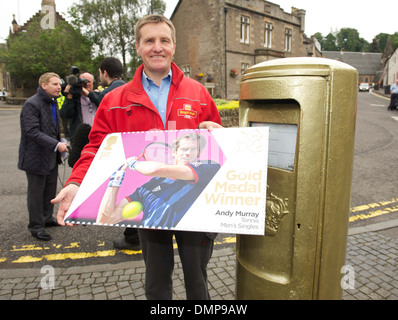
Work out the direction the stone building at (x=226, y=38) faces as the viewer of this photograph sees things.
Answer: facing the viewer and to the right of the viewer

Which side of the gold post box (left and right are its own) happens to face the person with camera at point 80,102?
right

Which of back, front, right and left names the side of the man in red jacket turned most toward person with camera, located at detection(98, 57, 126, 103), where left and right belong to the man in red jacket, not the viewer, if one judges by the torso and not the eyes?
back

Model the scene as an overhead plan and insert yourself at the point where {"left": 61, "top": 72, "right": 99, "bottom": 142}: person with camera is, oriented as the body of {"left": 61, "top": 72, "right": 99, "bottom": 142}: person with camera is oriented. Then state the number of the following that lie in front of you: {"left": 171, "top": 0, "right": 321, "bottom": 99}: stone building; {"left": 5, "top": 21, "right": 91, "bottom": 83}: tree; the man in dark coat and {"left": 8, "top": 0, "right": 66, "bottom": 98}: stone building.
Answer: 1

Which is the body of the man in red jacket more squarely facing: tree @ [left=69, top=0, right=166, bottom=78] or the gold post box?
the gold post box

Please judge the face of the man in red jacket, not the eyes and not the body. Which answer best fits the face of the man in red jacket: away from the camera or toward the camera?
toward the camera

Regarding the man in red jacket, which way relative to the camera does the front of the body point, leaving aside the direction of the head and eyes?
toward the camera

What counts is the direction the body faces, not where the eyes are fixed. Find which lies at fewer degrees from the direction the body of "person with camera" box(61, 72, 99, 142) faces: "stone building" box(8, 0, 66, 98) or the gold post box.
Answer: the gold post box

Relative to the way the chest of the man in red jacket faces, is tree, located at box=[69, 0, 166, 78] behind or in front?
behind

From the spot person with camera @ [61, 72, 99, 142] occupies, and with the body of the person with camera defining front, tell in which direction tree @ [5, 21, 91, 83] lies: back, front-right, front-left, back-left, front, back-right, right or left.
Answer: back-right

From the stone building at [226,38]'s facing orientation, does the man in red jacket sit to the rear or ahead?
ahead
